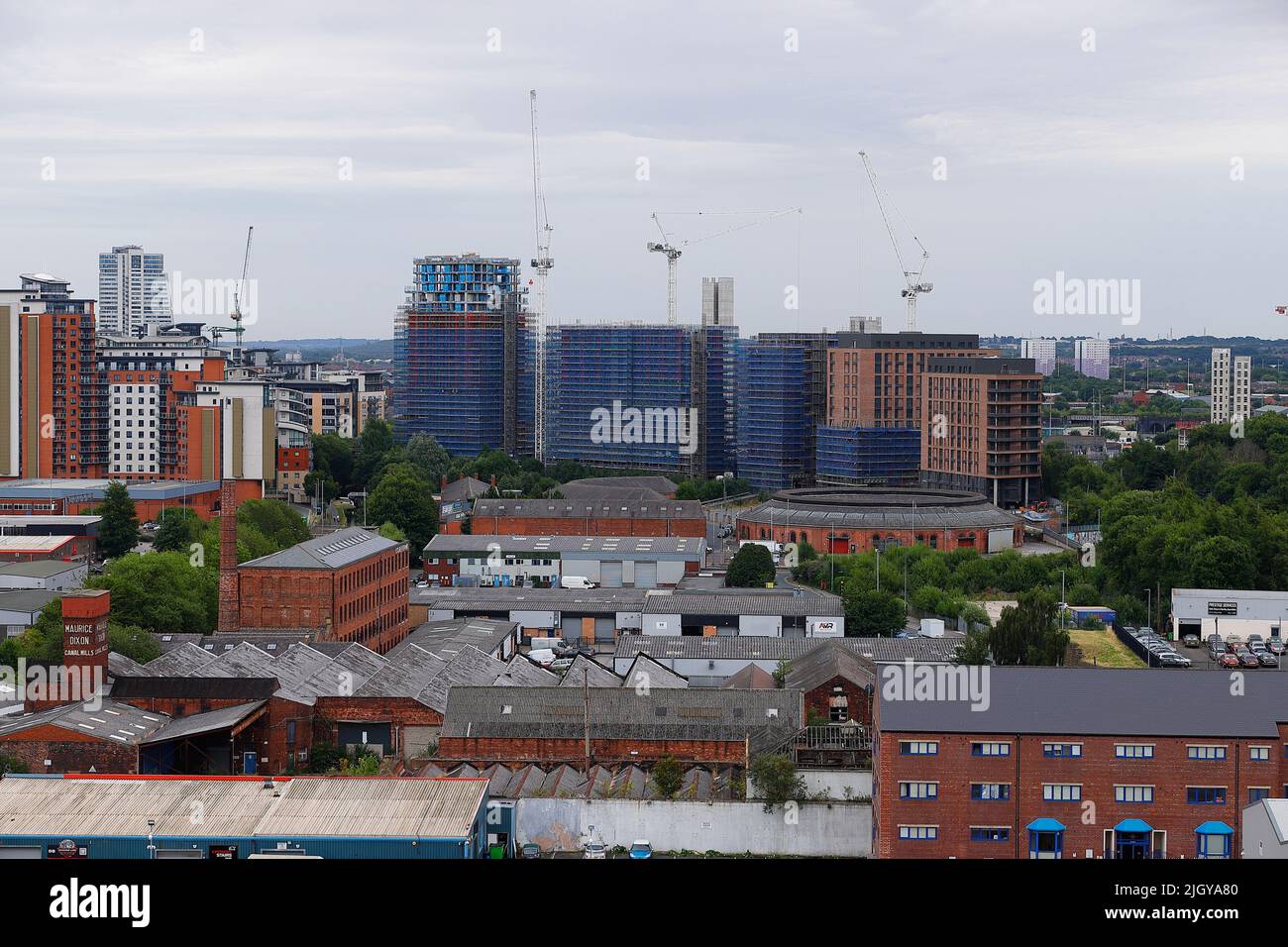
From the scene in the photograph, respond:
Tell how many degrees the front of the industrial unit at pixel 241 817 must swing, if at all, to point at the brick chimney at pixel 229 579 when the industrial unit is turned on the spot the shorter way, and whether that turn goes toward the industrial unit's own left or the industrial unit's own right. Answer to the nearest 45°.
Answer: approximately 180°

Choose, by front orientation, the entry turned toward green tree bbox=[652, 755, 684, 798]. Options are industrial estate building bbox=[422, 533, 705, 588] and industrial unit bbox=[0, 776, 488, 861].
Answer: the industrial estate building

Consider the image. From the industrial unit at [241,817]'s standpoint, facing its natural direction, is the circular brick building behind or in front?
behind

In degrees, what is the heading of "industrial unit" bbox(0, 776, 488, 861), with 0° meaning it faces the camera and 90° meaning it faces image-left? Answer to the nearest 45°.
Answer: approximately 0°

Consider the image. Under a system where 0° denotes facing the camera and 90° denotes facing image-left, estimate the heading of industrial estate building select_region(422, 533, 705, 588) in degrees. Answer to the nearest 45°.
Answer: approximately 0°

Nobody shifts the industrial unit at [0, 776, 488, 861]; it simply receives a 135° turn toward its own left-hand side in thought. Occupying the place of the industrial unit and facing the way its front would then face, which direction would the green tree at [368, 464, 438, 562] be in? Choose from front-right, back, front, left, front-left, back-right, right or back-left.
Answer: front-left

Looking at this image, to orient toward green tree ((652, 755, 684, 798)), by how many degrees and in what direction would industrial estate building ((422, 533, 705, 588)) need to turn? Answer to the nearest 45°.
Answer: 0° — it already faces it

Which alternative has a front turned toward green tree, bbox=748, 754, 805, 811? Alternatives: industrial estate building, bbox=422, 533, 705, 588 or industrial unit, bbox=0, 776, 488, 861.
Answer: the industrial estate building

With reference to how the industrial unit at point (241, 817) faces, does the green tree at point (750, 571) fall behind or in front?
behind

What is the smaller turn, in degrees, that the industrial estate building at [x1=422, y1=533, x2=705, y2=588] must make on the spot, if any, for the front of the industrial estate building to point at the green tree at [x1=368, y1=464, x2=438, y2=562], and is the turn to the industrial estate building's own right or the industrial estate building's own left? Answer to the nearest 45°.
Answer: approximately 135° to the industrial estate building's own right

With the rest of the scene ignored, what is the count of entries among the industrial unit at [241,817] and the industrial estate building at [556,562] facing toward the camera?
2
